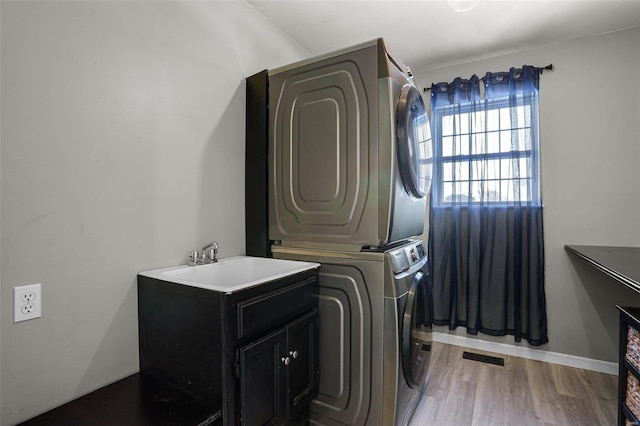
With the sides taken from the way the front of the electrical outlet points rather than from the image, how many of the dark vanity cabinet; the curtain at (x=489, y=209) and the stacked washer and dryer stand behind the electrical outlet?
0

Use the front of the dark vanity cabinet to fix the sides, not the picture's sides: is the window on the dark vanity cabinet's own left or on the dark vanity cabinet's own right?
on the dark vanity cabinet's own left

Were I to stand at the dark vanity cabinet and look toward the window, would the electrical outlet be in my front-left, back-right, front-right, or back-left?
back-left

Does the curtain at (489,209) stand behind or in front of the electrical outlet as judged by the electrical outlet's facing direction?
in front

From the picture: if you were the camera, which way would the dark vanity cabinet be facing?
facing the viewer and to the right of the viewer

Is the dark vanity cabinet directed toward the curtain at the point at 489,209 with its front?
no

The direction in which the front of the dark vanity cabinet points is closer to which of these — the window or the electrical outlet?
the window

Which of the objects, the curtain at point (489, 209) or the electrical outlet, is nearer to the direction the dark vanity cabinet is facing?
the curtain

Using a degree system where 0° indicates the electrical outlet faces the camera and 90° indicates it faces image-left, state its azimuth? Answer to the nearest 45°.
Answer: approximately 315°

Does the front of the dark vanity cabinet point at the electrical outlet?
no

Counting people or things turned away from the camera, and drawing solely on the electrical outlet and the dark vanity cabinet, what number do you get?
0
